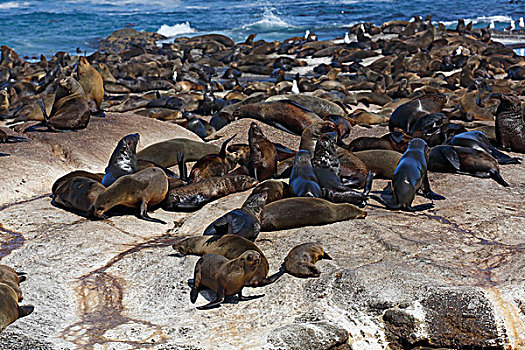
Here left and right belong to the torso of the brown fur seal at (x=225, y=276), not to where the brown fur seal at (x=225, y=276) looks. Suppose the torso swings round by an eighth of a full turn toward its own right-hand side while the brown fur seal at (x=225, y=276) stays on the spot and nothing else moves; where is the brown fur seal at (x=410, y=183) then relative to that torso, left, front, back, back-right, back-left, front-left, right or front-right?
back-left

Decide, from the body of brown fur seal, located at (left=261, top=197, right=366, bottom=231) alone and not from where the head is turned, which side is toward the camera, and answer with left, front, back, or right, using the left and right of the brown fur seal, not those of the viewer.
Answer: right

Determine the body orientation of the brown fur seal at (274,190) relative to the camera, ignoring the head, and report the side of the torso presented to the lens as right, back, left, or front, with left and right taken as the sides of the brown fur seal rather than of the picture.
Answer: left

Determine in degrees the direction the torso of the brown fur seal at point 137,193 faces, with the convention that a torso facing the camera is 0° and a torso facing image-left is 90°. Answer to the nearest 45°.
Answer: approximately 90°

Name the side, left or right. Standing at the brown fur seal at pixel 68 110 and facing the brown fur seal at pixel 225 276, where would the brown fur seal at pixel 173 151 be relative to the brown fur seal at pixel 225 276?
left

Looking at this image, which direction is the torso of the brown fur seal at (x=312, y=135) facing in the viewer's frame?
to the viewer's right

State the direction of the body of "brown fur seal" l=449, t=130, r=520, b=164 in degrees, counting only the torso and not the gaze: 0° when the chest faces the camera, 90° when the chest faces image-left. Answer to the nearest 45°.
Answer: approximately 90°
